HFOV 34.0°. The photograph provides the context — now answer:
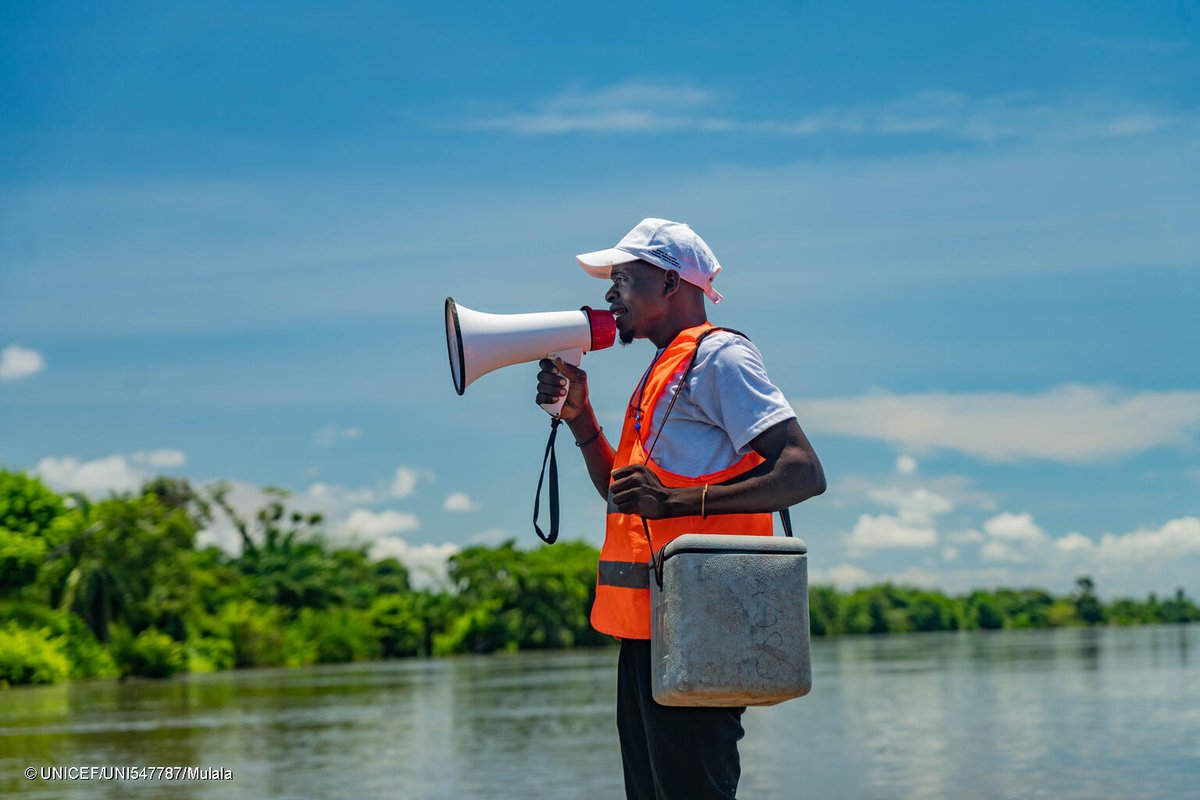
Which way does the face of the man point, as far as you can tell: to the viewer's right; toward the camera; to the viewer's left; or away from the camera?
to the viewer's left

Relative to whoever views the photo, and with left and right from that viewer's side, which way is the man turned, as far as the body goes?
facing to the left of the viewer
